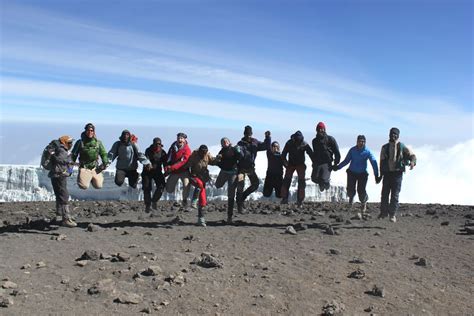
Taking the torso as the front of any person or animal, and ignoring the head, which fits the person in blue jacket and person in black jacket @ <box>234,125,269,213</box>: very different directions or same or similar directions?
same or similar directions

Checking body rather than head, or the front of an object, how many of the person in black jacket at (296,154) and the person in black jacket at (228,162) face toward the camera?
2

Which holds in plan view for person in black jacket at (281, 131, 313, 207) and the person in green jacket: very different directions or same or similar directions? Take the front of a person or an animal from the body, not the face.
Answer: same or similar directions

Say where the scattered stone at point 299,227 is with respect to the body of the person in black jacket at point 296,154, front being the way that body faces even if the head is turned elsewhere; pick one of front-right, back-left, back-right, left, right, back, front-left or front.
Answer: front

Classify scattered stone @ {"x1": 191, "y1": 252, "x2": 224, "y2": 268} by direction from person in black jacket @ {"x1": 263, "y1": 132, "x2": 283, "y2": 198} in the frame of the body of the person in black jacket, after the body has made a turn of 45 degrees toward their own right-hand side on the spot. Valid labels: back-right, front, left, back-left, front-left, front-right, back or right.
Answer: front-left

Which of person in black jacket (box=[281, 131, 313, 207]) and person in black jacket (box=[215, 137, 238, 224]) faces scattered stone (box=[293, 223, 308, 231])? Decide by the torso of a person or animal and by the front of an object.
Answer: person in black jacket (box=[281, 131, 313, 207])

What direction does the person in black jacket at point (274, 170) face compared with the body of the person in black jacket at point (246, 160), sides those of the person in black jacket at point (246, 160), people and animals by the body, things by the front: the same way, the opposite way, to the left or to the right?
the same way

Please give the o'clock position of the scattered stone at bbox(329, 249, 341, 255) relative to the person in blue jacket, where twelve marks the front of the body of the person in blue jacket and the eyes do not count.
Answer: The scattered stone is roughly at 12 o'clock from the person in blue jacket.

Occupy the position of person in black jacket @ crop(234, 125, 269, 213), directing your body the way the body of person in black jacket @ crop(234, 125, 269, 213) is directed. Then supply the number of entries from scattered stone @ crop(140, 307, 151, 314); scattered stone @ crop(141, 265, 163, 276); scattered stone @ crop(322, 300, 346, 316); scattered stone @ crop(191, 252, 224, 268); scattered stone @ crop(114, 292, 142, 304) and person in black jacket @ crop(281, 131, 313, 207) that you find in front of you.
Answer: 5

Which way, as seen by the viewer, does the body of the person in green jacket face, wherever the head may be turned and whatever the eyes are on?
toward the camera

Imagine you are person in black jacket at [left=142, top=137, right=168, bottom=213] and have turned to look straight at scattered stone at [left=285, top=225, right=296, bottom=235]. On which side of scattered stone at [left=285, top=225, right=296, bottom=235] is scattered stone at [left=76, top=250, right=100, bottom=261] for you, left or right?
right

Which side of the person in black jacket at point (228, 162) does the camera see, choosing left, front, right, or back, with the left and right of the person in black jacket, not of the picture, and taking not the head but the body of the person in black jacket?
front

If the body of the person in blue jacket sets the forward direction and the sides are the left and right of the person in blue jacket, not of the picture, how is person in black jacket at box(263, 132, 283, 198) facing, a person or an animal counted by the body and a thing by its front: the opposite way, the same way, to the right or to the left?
the same way

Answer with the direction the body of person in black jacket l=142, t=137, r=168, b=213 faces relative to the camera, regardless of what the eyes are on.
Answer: toward the camera

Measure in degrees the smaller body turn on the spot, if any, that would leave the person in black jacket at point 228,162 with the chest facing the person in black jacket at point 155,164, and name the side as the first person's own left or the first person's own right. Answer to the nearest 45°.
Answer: approximately 135° to the first person's own right

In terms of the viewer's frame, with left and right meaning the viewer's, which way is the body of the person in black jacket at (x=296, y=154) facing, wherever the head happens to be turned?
facing the viewer
